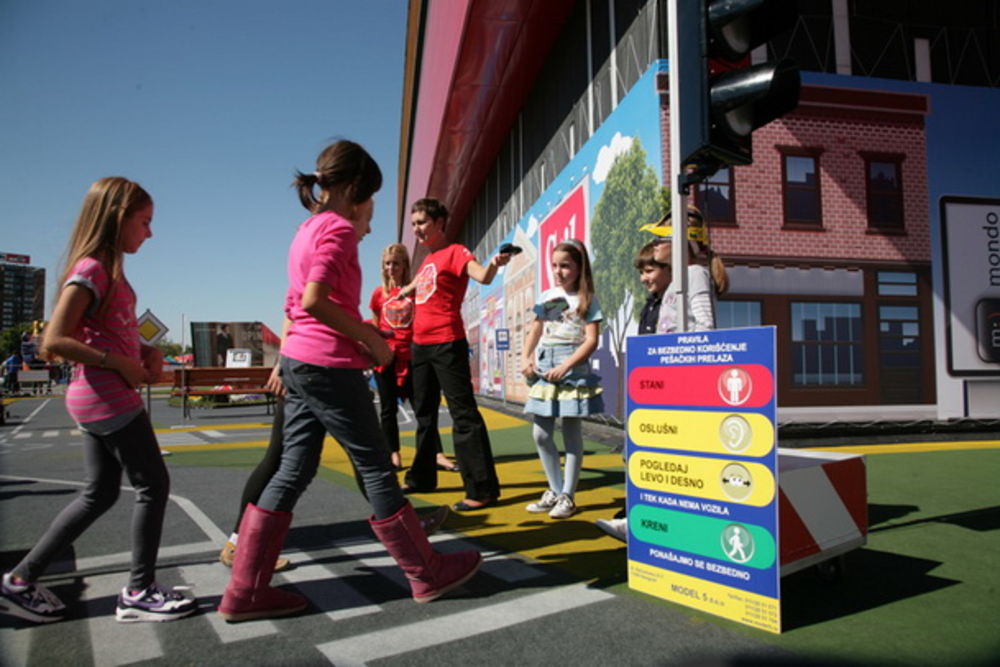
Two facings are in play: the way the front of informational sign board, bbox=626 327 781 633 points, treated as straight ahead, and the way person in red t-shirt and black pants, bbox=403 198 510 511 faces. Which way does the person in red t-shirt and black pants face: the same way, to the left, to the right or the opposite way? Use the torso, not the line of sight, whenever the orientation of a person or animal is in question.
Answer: the same way

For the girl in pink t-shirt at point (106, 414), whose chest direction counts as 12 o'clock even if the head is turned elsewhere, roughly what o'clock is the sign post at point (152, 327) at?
The sign post is roughly at 9 o'clock from the girl in pink t-shirt.

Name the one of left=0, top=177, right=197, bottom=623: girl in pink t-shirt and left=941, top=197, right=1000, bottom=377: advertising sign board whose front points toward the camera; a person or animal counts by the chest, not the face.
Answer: the advertising sign board

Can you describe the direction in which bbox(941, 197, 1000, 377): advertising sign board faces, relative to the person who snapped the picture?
facing the viewer

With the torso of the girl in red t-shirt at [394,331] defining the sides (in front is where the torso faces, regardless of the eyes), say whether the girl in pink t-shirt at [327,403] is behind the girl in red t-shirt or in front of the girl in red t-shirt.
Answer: in front

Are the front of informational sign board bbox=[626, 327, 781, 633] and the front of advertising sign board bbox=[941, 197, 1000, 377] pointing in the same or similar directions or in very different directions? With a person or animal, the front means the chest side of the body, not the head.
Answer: same or similar directions

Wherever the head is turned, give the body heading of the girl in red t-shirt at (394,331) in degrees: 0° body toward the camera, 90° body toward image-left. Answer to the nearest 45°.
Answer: approximately 0°

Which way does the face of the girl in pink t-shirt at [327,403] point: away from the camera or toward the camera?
away from the camera

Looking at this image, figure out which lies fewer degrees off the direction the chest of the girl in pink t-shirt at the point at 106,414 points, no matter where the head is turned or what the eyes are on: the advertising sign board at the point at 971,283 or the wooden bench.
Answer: the advertising sign board

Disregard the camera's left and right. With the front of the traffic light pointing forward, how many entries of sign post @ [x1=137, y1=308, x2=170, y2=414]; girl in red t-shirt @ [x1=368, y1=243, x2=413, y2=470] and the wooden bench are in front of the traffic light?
0

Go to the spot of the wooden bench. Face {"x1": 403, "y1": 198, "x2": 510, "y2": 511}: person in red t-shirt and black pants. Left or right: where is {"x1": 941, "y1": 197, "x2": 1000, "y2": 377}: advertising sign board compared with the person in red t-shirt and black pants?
left

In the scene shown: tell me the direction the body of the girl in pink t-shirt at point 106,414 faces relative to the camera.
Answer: to the viewer's right

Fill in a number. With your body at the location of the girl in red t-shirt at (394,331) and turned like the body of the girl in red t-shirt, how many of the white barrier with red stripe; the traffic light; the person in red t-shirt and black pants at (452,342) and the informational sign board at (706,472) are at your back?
0

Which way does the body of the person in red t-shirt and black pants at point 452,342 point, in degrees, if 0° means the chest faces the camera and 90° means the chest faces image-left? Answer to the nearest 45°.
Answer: approximately 45°

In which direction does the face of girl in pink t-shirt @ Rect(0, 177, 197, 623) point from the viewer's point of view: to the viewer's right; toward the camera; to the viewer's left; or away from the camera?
to the viewer's right

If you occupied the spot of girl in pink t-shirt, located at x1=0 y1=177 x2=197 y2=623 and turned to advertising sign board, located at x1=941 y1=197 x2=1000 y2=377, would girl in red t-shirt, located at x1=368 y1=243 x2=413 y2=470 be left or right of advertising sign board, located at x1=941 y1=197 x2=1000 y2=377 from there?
left
